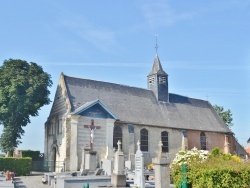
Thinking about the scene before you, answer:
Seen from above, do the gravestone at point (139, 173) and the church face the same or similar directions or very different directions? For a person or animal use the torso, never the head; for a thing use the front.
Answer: same or similar directions

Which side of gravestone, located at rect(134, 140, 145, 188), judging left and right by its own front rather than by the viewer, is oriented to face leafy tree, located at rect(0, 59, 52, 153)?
right

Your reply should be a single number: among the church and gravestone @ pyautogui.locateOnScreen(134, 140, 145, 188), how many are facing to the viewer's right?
0

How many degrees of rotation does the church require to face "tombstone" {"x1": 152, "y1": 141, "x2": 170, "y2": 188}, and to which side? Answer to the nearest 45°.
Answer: approximately 45° to its left

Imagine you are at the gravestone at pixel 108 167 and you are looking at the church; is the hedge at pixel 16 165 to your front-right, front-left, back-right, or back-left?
front-left

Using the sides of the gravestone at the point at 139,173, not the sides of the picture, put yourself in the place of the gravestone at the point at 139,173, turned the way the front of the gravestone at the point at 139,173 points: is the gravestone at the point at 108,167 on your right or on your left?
on your right

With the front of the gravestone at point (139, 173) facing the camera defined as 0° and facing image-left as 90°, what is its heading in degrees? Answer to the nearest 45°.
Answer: approximately 45°

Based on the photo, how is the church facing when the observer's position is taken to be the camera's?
facing the viewer and to the left of the viewer

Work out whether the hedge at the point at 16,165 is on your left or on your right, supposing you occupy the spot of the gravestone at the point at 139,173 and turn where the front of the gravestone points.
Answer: on your right

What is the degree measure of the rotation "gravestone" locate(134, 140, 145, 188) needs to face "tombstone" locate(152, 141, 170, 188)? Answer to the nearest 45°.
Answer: approximately 45° to its left

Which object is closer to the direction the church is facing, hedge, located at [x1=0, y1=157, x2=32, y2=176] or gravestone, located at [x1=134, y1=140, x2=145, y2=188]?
the hedge

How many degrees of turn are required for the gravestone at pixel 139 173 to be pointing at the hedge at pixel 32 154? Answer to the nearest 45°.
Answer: approximately 90° to its right

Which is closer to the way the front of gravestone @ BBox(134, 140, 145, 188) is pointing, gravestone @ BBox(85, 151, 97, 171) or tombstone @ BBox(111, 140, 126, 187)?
the tombstone
